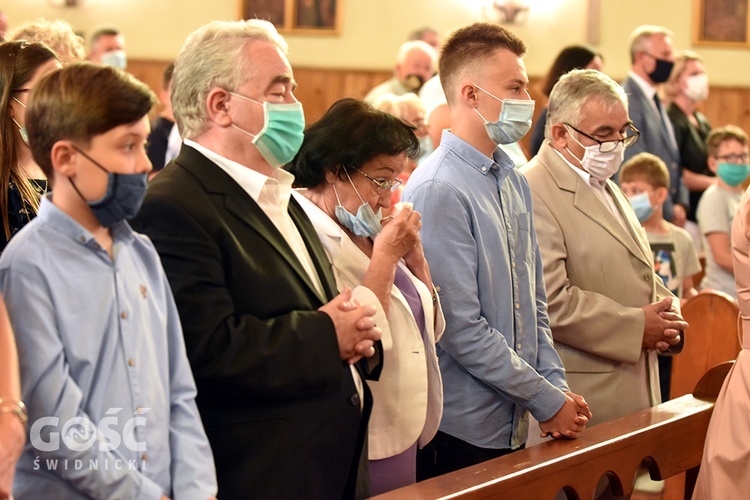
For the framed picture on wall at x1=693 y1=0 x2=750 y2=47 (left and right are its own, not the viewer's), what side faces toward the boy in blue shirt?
front

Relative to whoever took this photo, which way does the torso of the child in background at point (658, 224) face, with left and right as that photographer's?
facing the viewer and to the left of the viewer

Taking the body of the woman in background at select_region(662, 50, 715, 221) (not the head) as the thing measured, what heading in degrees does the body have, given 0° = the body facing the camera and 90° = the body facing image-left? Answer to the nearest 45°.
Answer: approximately 315°

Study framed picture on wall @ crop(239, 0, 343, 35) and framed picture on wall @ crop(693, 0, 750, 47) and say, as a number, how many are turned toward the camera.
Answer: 2

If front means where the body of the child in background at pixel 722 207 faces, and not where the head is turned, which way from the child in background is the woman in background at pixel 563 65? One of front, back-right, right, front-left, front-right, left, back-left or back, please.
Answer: right

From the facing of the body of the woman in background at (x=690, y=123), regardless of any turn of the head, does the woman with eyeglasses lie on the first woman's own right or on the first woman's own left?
on the first woman's own right

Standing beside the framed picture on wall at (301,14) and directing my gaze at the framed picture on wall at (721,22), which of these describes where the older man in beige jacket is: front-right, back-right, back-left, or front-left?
front-right

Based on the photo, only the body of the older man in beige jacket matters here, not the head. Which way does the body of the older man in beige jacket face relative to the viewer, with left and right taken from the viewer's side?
facing the viewer and to the right of the viewer

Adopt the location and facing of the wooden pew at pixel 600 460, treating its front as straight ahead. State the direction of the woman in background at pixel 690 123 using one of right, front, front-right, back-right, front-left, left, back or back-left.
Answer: back-left

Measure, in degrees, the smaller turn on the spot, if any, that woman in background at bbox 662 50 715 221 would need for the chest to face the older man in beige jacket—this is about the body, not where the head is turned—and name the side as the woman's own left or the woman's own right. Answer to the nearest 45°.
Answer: approximately 45° to the woman's own right

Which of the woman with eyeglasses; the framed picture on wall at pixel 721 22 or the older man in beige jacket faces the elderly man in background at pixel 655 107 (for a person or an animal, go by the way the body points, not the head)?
the framed picture on wall

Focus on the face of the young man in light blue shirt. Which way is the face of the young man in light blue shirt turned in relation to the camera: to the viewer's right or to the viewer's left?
to the viewer's right

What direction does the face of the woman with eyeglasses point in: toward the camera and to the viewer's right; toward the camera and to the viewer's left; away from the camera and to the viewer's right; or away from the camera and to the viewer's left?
toward the camera and to the viewer's right

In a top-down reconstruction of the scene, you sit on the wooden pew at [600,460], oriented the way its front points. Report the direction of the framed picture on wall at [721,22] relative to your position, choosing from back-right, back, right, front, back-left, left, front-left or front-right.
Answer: back-left

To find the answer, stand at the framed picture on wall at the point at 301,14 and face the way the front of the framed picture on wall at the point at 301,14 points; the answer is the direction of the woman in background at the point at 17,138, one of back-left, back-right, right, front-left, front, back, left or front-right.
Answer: front
